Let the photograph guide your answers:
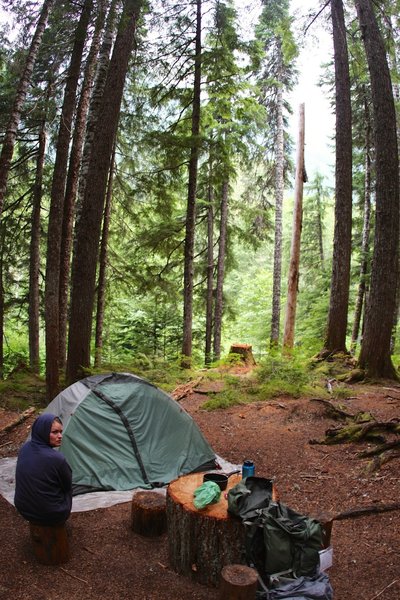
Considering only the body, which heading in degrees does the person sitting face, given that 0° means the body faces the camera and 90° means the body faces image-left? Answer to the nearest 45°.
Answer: approximately 225°

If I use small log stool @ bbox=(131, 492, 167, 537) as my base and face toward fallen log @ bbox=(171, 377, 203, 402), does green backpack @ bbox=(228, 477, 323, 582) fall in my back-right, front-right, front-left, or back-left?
back-right

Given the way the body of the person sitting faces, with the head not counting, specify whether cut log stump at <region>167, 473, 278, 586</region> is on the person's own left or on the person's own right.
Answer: on the person's own right

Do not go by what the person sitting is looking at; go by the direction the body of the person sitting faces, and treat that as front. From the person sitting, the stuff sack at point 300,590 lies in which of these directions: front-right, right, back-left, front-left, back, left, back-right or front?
right

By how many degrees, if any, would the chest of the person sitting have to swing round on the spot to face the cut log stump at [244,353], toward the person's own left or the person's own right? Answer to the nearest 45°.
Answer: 0° — they already face it

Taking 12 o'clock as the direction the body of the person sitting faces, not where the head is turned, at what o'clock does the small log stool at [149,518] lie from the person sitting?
The small log stool is roughly at 1 o'clock from the person sitting.
